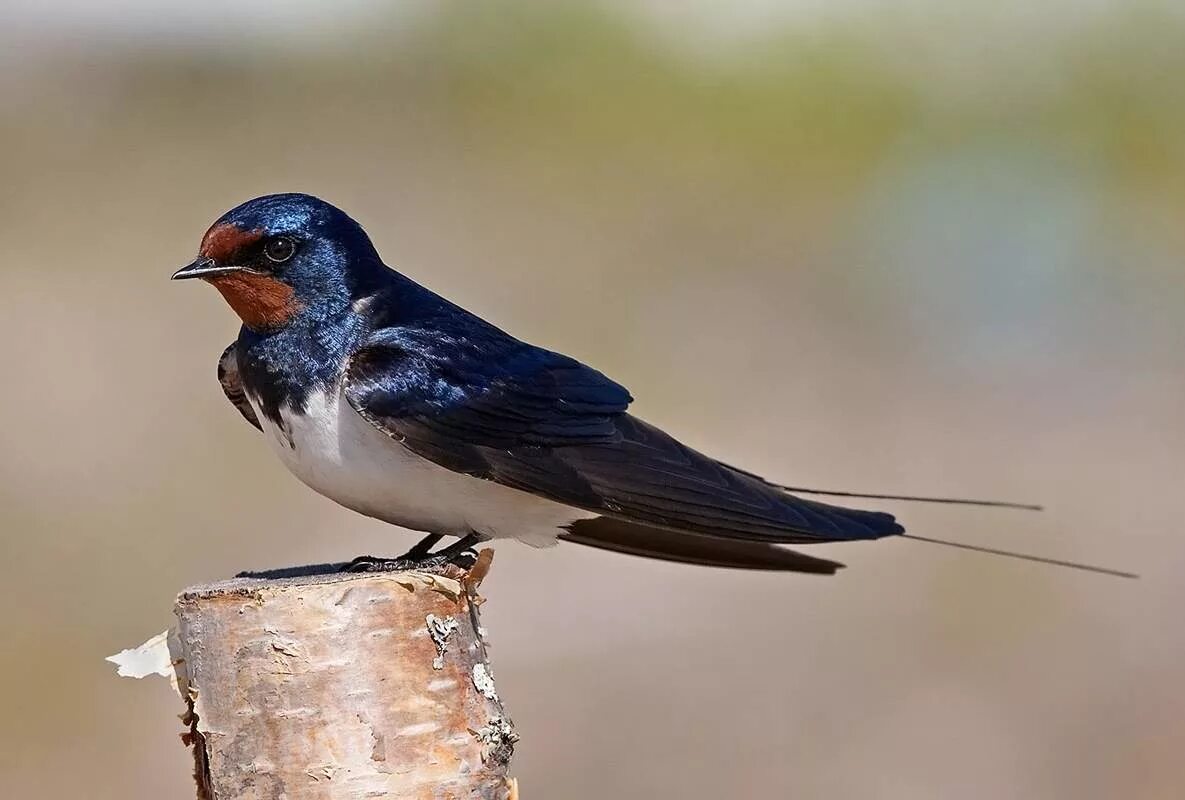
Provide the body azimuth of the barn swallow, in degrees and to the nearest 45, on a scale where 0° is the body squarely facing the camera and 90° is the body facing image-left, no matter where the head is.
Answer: approximately 90°
